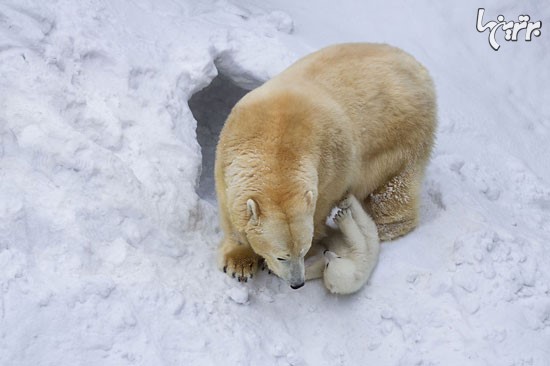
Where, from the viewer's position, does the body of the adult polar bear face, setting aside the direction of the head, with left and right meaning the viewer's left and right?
facing the viewer and to the left of the viewer
